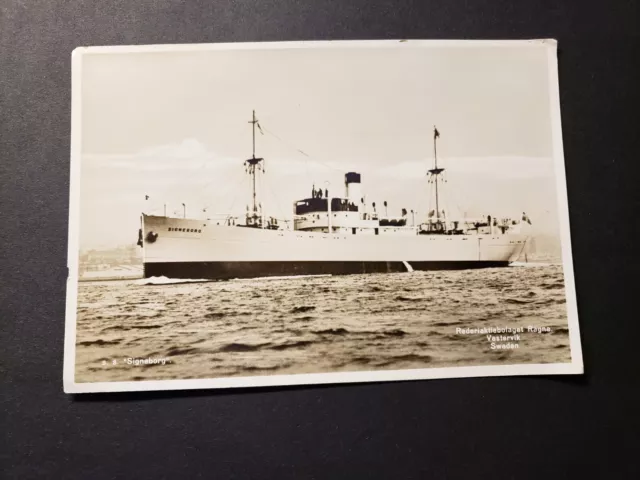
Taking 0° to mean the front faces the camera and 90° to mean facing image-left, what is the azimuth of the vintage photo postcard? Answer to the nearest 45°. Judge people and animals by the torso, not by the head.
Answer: approximately 0°
